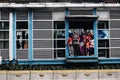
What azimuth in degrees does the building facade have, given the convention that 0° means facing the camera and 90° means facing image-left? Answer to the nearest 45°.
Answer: approximately 0°
